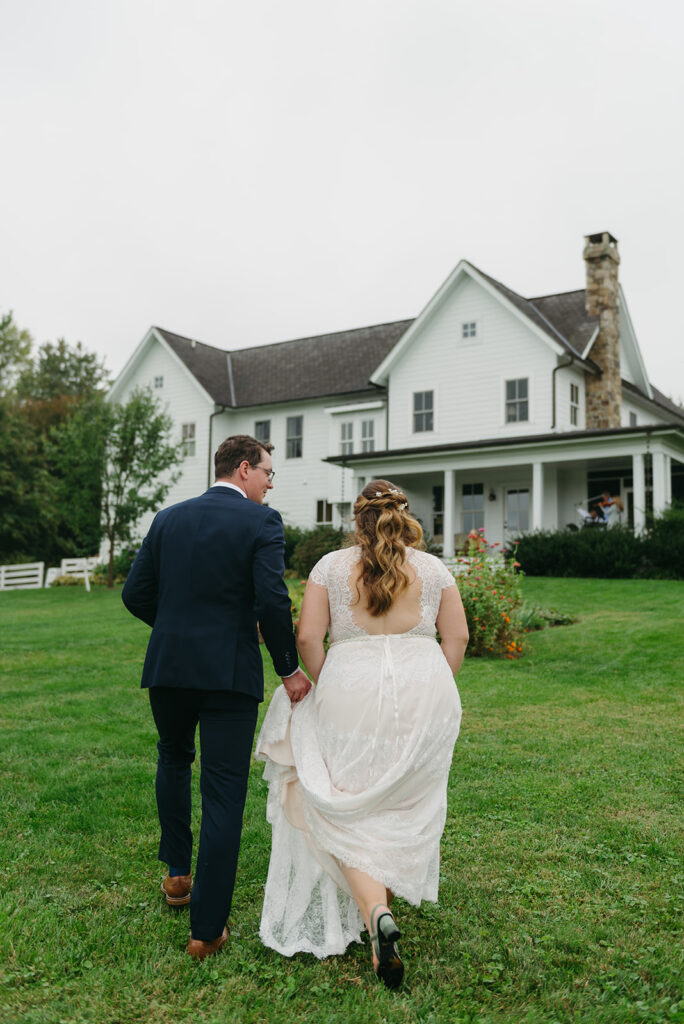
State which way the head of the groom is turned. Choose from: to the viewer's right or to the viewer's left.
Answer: to the viewer's right

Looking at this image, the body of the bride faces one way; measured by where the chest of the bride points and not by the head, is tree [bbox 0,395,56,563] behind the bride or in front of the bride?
in front

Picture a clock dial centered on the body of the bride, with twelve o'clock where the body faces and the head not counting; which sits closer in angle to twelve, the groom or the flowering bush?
the flowering bush

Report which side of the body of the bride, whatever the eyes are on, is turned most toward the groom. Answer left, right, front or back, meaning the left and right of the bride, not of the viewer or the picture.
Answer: left

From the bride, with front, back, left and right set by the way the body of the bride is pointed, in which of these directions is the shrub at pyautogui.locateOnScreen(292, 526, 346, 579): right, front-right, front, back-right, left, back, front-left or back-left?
front

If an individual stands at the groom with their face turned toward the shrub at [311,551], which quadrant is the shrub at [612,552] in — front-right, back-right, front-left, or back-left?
front-right

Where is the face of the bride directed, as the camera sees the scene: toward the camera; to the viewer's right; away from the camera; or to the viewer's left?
away from the camera

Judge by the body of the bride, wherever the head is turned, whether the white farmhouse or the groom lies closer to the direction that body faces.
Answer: the white farmhouse

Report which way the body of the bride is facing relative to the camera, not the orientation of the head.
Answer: away from the camera

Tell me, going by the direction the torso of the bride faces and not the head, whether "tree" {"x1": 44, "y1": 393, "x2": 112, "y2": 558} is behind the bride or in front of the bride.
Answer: in front

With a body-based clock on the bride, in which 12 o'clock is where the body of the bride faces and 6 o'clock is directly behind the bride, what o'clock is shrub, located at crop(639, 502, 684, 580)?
The shrub is roughly at 1 o'clock from the bride.

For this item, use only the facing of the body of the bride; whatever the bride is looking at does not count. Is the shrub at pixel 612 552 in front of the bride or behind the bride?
in front

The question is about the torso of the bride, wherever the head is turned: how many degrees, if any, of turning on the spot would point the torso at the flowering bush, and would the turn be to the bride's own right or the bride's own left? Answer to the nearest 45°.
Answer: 0° — they already face it

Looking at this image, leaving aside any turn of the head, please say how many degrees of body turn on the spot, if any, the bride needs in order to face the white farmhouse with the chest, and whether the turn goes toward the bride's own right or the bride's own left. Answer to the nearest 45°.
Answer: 0° — they already face it
